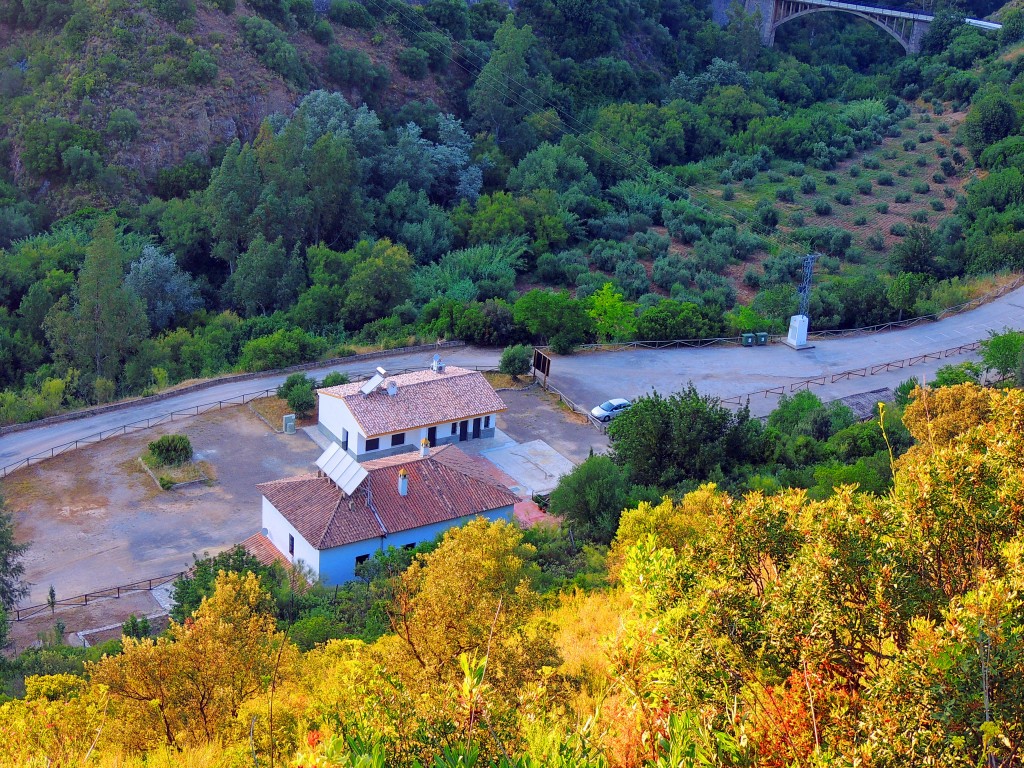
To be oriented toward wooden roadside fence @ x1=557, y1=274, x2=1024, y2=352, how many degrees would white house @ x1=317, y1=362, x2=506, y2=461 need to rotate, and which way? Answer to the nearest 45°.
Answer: approximately 90° to its left

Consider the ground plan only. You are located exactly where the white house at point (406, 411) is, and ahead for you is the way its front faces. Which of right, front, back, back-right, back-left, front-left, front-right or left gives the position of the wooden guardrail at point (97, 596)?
right

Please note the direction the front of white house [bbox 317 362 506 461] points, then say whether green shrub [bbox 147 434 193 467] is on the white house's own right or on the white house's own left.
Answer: on the white house's own right

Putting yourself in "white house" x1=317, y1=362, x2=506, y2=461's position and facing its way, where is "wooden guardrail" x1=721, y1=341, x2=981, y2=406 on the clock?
The wooden guardrail is roughly at 10 o'clock from the white house.

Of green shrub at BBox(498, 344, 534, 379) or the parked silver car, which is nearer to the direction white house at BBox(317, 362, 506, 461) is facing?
the parked silver car

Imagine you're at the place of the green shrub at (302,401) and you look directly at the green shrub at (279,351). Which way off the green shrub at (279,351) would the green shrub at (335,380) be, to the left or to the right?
right

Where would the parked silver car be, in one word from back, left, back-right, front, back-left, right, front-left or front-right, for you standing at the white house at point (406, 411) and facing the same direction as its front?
front-left

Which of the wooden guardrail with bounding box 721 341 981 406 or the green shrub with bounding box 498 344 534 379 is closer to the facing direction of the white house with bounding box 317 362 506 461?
the wooden guardrail

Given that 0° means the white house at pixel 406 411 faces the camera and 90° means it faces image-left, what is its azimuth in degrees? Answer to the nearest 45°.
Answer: approximately 315°
